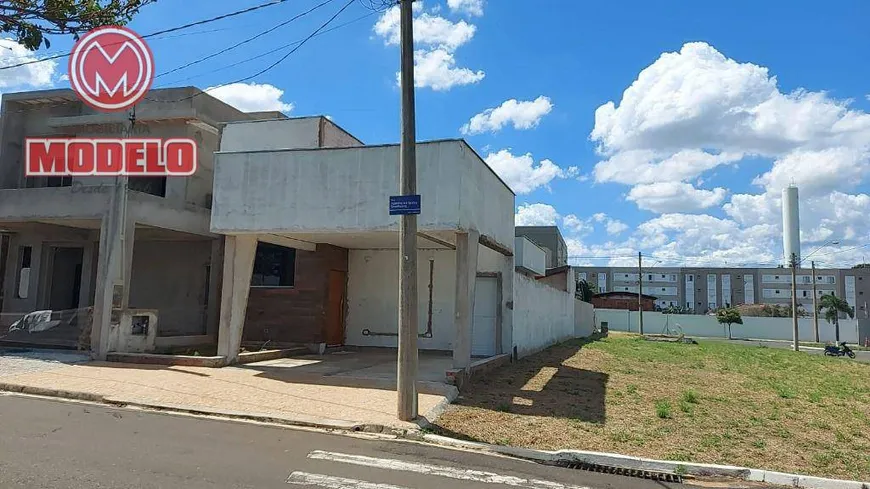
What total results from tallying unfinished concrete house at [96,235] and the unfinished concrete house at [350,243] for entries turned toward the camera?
2

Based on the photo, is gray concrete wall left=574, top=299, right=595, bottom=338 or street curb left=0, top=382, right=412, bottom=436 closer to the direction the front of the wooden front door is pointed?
the street curb

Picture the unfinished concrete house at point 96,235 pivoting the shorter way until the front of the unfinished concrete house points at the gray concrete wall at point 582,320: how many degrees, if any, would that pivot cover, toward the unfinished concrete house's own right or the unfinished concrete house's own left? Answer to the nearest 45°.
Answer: approximately 90° to the unfinished concrete house's own left

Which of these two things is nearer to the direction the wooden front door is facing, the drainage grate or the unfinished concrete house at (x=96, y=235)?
the drainage grate

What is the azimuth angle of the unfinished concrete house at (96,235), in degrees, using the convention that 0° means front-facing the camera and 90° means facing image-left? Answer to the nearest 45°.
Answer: approximately 0°
